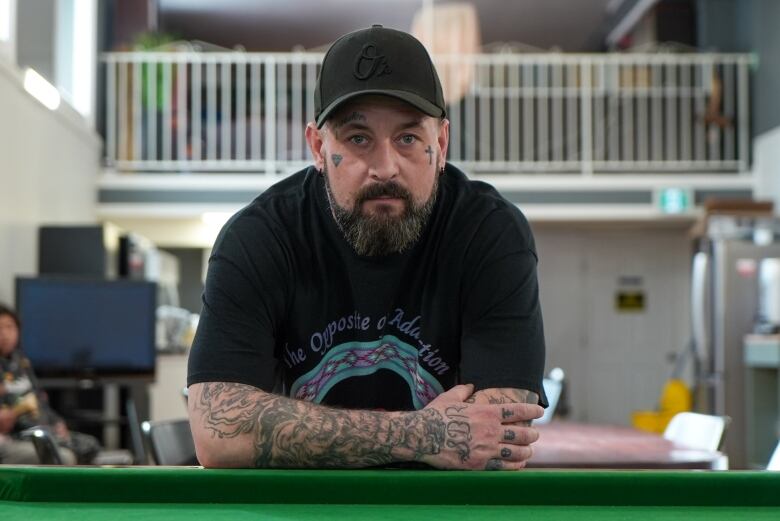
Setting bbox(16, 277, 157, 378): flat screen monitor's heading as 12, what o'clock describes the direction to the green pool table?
The green pool table is roughly at 12 o'clock from the flat screen monitor.

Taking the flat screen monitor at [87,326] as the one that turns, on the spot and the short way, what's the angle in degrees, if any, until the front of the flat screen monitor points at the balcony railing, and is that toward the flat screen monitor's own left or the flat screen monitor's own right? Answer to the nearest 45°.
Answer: approximately 135° to the flat screen monitor's own left

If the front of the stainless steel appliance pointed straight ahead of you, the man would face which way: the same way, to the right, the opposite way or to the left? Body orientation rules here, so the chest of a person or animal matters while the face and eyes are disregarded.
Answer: to the left

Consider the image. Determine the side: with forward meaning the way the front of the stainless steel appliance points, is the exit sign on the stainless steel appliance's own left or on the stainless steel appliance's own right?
on the stainless steel appliance's own right

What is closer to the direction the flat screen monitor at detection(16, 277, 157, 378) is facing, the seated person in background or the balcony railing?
the seated person in background

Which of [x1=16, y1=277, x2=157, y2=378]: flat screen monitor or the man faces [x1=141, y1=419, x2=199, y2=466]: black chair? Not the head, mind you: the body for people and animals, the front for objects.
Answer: the flat screen monitor

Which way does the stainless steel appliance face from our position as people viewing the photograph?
facing to the left of the viewer

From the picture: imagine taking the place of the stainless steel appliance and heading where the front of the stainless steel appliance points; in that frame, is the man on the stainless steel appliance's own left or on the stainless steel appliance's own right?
on the stainless steel appliance's own left

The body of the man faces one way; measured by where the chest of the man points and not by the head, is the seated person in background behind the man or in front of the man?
behind
